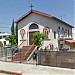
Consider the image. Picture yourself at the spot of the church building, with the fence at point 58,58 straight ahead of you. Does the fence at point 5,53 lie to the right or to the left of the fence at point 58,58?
right

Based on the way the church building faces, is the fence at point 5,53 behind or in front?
in front

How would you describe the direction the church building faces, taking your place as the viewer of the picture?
facing the viewer and to the left of the viewer

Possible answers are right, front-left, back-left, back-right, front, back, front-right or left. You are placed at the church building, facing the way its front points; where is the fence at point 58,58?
front-left
